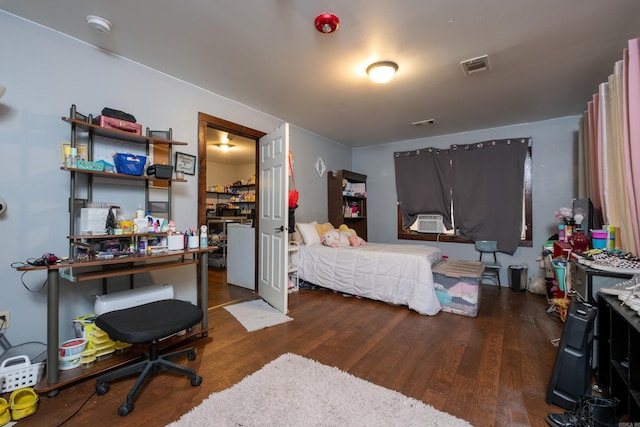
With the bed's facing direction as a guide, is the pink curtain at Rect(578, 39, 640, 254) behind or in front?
in front

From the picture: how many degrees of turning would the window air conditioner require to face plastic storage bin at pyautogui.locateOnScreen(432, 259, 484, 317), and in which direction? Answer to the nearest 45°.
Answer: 0° — it already faces it

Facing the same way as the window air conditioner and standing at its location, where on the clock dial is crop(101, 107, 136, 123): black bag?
The black bag is roughly at 1 o'clock from the window air conditioner.

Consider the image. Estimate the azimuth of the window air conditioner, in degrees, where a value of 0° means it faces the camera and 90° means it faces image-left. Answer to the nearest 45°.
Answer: approximately 0°

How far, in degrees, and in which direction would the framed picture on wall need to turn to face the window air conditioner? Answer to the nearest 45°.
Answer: approximately 45° to its left

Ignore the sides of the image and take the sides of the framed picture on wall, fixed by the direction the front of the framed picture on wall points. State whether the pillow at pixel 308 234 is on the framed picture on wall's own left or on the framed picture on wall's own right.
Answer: on the framed picture on wall's own left

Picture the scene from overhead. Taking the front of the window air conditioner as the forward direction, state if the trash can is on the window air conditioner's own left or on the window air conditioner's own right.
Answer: on the window air conditioner's own left

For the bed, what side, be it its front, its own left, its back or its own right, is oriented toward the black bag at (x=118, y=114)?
right

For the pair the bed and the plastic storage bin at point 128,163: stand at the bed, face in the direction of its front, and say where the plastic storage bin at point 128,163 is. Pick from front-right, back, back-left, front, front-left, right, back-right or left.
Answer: right

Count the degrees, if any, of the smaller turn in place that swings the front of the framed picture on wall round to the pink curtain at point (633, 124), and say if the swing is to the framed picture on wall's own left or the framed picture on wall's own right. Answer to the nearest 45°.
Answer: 0° — it already faces it

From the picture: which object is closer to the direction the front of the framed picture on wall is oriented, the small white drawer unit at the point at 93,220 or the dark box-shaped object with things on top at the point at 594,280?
the dark box-shaped object with things on top

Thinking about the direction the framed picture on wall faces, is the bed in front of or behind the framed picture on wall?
in front

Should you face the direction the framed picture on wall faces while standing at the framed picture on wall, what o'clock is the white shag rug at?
The white shag rug is roughly at 1 o'clock from the framed picture on wall.

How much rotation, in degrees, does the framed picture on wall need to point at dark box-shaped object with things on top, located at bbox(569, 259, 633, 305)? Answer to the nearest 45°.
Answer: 0° — it already faces it
